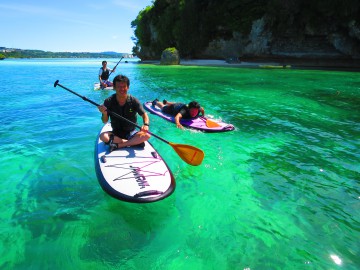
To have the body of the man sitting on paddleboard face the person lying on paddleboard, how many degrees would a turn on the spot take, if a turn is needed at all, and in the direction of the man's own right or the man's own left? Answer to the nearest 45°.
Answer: approximately 135° to the man's own left

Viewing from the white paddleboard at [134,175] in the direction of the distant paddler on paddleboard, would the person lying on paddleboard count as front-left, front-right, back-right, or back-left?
front-right

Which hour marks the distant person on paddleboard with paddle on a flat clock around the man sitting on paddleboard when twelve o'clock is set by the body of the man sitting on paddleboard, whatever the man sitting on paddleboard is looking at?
The distant person on paddleboard with paddle is roughly at 6 o'clock from the man sitting on paddleboard.

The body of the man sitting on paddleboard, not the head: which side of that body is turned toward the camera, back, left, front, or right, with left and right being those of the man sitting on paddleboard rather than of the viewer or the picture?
front

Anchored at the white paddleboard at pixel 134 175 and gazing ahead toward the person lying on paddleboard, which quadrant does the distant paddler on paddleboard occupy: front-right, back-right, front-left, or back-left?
front-left
